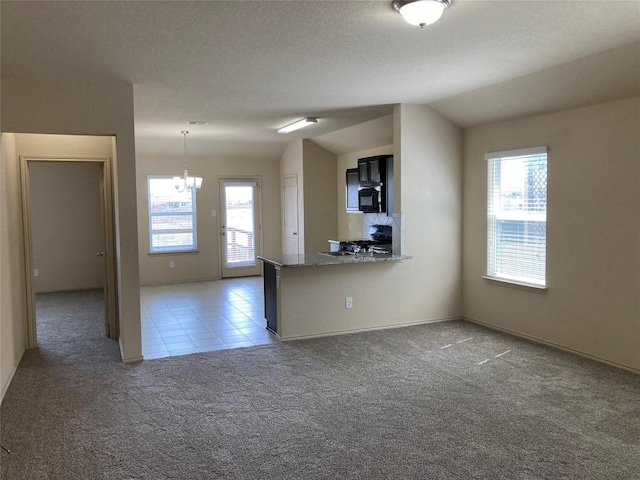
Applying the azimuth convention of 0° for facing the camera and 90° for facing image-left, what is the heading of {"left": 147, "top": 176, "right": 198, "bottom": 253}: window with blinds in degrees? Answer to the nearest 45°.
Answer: approximately 0°

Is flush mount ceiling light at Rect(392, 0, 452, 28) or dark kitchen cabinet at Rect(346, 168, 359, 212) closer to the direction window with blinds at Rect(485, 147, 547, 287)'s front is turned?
the flush mount ceiling light

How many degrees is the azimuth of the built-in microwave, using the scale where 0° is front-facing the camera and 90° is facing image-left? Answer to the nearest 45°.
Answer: approximately 45°

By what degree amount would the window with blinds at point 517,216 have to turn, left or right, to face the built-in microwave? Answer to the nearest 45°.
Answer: approximately 90° to its right

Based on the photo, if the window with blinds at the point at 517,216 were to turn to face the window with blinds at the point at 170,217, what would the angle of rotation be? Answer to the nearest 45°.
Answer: approximately 45° to its right

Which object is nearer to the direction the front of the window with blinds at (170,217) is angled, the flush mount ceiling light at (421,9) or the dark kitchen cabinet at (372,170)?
the flush mount ceiling light

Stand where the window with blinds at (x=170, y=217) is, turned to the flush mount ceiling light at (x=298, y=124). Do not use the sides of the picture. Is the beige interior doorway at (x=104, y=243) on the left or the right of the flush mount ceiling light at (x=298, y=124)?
right

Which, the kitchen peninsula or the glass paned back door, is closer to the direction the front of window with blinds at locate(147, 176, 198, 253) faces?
the kitchen peninsula

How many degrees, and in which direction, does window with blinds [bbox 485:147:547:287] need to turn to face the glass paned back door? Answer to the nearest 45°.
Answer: approximately 90° to its right

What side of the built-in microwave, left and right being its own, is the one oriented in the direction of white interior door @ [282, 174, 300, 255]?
right

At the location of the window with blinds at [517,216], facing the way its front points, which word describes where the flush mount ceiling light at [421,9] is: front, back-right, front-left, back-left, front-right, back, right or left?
front-left

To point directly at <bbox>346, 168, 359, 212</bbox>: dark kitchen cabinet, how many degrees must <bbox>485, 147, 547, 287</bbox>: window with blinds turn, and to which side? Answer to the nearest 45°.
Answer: approximately 90° to its right

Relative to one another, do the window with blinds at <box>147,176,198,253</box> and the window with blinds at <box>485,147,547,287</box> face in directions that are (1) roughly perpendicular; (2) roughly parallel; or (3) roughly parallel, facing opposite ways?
roughly perpendicular

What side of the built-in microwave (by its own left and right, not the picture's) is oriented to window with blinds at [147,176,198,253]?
right
